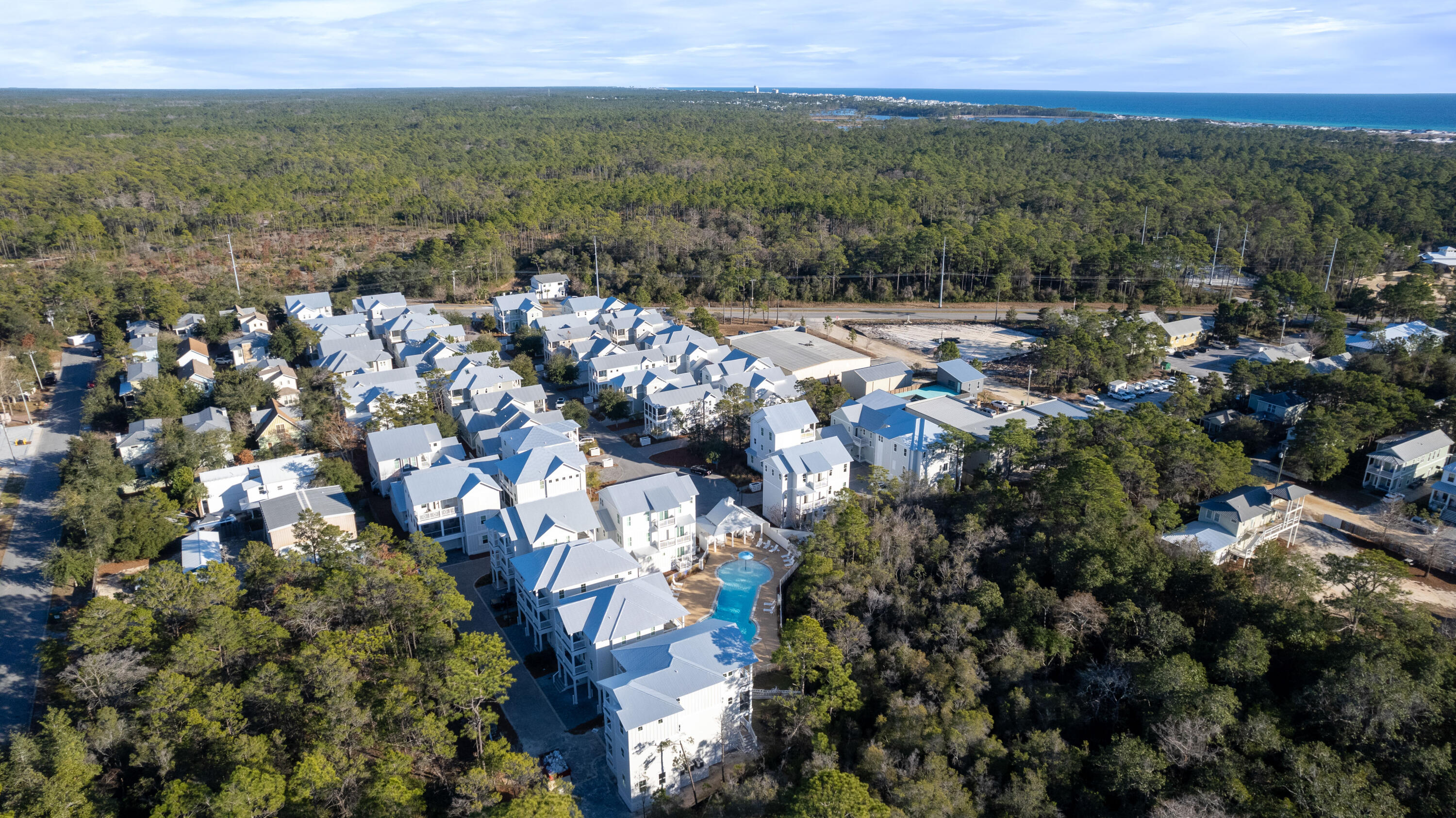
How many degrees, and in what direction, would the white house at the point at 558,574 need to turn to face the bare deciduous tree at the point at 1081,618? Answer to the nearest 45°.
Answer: approximately 135° to its left

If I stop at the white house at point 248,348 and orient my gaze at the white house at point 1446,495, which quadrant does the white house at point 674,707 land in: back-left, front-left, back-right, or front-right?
front-right

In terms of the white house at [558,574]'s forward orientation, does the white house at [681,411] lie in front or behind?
behind

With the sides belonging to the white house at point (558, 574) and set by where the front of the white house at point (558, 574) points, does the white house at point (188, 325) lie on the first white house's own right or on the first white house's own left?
on the first white house's own right

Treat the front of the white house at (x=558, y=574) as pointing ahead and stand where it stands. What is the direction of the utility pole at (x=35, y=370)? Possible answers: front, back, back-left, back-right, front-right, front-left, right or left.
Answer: right

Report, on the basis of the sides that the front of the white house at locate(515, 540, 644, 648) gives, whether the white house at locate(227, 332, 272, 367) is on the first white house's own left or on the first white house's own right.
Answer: on the first white house's own right

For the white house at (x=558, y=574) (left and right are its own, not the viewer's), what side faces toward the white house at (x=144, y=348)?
right

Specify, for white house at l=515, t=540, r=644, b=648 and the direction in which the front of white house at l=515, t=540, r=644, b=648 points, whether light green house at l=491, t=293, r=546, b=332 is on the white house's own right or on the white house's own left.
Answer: on the white house's own right

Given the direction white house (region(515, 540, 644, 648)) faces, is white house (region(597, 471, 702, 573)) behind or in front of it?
behind

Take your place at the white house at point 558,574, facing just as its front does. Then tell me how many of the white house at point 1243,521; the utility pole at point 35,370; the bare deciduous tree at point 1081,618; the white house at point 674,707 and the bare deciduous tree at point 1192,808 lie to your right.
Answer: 1

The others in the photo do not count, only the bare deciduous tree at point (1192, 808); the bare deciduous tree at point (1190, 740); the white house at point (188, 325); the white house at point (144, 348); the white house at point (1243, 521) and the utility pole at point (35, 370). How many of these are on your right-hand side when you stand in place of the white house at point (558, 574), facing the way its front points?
3

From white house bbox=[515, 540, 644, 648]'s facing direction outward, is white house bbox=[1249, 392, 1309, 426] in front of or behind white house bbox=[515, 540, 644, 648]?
behind

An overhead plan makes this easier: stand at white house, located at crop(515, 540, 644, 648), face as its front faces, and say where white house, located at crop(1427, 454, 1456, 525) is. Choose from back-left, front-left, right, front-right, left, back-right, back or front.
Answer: back-left

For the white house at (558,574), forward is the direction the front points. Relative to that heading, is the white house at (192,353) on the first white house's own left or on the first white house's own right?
on the first white house's own right

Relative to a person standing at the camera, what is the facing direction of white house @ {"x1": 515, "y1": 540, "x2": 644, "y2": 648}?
facing the viewer and to the left of the viewer
